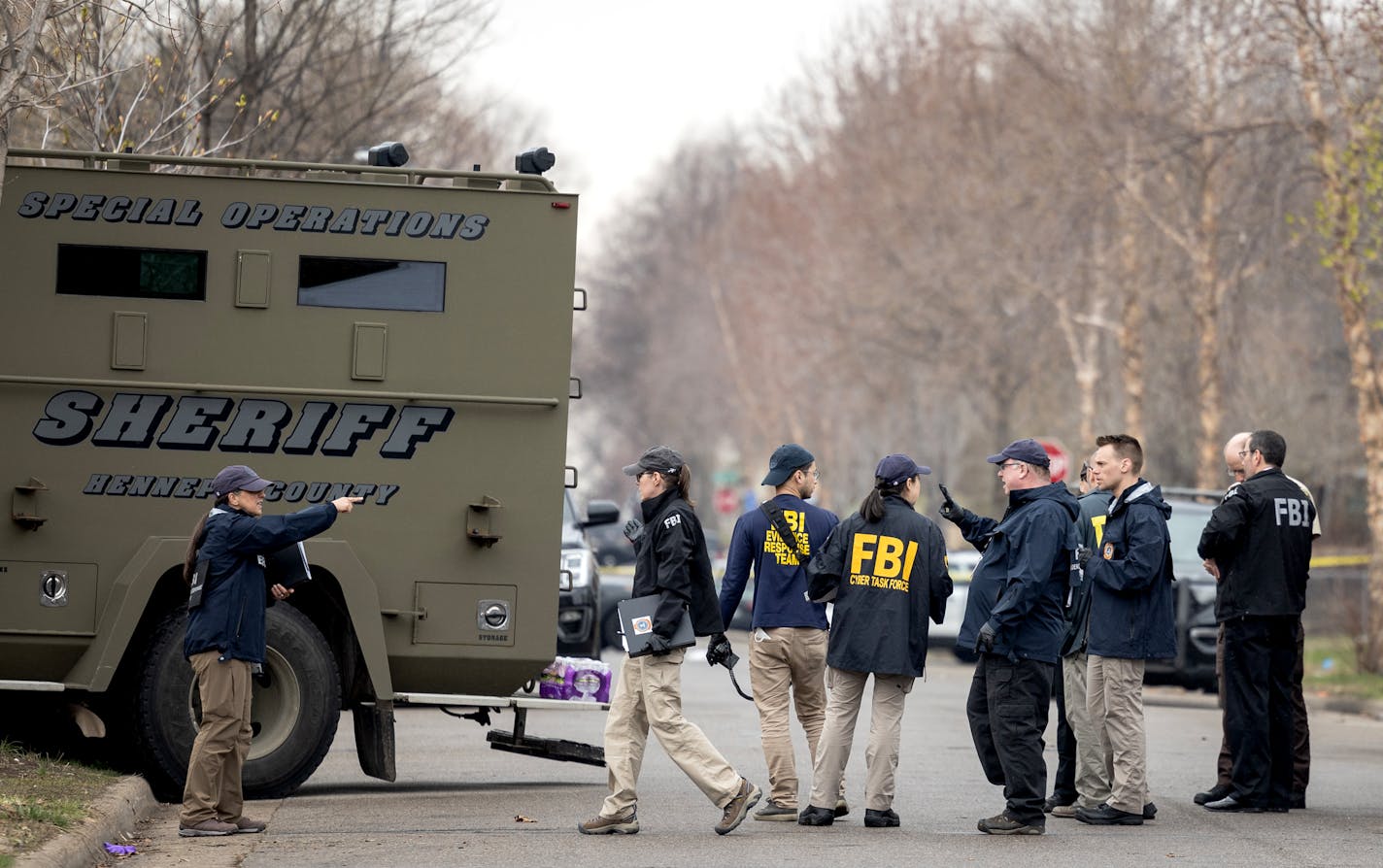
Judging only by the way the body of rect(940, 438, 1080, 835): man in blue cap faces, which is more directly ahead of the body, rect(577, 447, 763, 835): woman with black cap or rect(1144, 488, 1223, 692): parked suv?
the woman with black cap

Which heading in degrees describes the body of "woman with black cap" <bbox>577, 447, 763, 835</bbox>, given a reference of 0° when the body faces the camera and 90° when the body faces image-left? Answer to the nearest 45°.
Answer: approximately 90°

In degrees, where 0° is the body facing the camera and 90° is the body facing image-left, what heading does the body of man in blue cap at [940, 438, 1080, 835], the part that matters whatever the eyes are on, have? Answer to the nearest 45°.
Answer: approximately 90°

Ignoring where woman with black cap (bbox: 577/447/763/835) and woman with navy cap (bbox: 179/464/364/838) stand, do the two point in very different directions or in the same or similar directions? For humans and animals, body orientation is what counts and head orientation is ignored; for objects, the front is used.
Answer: very different directions

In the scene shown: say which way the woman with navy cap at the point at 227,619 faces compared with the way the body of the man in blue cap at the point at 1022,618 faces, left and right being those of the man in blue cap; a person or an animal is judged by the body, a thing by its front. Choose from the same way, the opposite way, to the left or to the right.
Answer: the opposite way

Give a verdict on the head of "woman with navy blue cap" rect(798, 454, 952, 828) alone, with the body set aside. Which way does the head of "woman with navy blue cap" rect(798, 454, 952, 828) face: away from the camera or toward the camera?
away from the camera

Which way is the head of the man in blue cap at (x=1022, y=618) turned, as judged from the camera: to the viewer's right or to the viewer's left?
to the viewer's left

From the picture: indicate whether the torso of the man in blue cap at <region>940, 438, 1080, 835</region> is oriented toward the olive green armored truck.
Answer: yes

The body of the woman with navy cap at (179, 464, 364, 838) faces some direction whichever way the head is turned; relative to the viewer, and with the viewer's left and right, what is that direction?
facing to the right of the viewer

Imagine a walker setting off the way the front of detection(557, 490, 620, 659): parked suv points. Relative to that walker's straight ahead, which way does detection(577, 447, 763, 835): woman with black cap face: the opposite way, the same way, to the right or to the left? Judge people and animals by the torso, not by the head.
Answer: to the right
